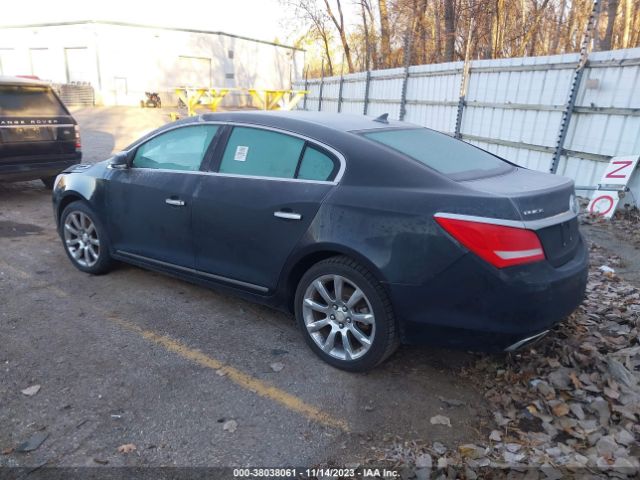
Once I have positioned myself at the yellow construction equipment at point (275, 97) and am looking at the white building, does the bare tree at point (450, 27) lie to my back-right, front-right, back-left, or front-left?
back-right

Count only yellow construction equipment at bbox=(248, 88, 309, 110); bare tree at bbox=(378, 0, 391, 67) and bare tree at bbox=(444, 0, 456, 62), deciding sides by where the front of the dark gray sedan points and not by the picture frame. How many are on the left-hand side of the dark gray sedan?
0

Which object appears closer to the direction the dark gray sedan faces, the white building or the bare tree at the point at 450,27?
the white building

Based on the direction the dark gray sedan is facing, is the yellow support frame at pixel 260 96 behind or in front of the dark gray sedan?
in front

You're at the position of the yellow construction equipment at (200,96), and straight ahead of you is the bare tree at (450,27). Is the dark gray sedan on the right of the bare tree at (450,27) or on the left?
right

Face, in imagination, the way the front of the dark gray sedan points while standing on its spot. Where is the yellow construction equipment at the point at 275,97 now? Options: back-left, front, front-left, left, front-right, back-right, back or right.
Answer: front-right

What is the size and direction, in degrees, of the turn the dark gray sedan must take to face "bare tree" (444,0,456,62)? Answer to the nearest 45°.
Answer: approximately 45° to its right

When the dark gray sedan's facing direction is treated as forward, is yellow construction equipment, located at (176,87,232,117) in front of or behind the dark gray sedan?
in front

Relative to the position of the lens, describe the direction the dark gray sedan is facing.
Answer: facing away from the viewer and to the left of the viewer

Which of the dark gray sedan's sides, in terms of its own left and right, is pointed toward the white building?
front

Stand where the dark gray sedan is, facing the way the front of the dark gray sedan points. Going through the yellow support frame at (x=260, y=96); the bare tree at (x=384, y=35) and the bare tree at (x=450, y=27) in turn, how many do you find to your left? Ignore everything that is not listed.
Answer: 0

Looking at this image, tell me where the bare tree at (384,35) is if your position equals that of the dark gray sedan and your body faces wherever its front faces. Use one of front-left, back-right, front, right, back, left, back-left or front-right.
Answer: front-right

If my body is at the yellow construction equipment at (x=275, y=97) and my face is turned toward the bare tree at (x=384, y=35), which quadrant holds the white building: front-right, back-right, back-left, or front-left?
back-left

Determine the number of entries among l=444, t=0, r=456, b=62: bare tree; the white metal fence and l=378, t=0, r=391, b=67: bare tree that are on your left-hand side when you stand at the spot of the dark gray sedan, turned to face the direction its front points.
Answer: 0

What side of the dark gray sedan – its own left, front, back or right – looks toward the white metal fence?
right

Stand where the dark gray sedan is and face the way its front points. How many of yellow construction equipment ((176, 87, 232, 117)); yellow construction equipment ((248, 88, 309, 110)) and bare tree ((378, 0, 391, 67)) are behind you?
0
